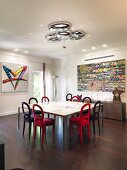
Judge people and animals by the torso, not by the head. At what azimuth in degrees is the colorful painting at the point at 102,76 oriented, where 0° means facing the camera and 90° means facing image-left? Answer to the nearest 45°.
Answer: approximately 45°

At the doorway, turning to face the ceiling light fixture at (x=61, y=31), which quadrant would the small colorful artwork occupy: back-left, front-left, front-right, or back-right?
front-right

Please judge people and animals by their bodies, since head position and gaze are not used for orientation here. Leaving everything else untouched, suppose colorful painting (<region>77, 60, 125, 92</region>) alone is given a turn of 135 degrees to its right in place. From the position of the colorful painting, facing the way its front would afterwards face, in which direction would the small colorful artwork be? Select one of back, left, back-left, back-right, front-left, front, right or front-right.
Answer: left

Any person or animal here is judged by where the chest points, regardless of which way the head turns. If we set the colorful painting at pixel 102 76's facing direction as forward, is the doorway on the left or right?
on its right

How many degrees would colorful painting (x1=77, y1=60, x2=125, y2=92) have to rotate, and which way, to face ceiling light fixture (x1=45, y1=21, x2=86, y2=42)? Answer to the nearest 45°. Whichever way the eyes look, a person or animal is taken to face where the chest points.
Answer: approximately 45° to its left

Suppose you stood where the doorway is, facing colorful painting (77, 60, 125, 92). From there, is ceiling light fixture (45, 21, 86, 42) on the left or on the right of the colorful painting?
right

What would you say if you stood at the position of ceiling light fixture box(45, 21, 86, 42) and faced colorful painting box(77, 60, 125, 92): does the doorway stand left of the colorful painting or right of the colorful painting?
left
